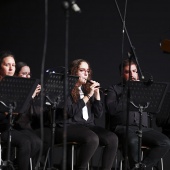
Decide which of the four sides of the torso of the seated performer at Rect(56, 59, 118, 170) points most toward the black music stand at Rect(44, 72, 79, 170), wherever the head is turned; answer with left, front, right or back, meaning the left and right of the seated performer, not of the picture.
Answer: right

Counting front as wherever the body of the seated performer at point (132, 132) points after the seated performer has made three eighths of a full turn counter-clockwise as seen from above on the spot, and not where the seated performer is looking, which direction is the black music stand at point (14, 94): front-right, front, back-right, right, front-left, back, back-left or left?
back-left

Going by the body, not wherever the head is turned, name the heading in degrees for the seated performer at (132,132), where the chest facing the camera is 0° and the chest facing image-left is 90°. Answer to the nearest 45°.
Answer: approximately 315°

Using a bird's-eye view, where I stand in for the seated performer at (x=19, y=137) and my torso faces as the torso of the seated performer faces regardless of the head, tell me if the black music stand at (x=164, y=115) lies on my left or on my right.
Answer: on my left

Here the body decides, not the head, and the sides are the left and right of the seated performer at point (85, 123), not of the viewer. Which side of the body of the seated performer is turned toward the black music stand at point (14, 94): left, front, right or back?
right

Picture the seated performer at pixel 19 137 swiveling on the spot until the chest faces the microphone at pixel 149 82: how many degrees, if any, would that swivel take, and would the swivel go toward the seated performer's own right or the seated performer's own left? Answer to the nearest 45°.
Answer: approximately 45° to the seated performer's own left

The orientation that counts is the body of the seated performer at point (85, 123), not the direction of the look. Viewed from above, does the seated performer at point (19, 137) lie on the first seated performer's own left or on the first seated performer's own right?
on the first seated performer's own right

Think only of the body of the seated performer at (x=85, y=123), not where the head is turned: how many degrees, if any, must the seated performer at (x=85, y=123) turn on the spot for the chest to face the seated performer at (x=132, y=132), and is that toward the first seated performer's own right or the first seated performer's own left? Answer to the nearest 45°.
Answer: approximately 45° to the first seated performer's own left
